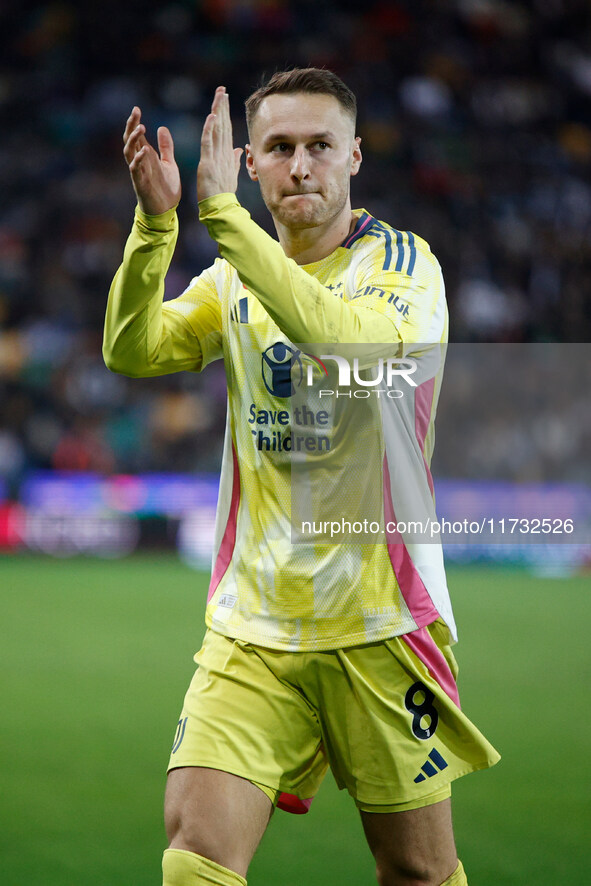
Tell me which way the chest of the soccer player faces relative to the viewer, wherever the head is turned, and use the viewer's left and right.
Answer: facing the viewer and to the left of the viewer
